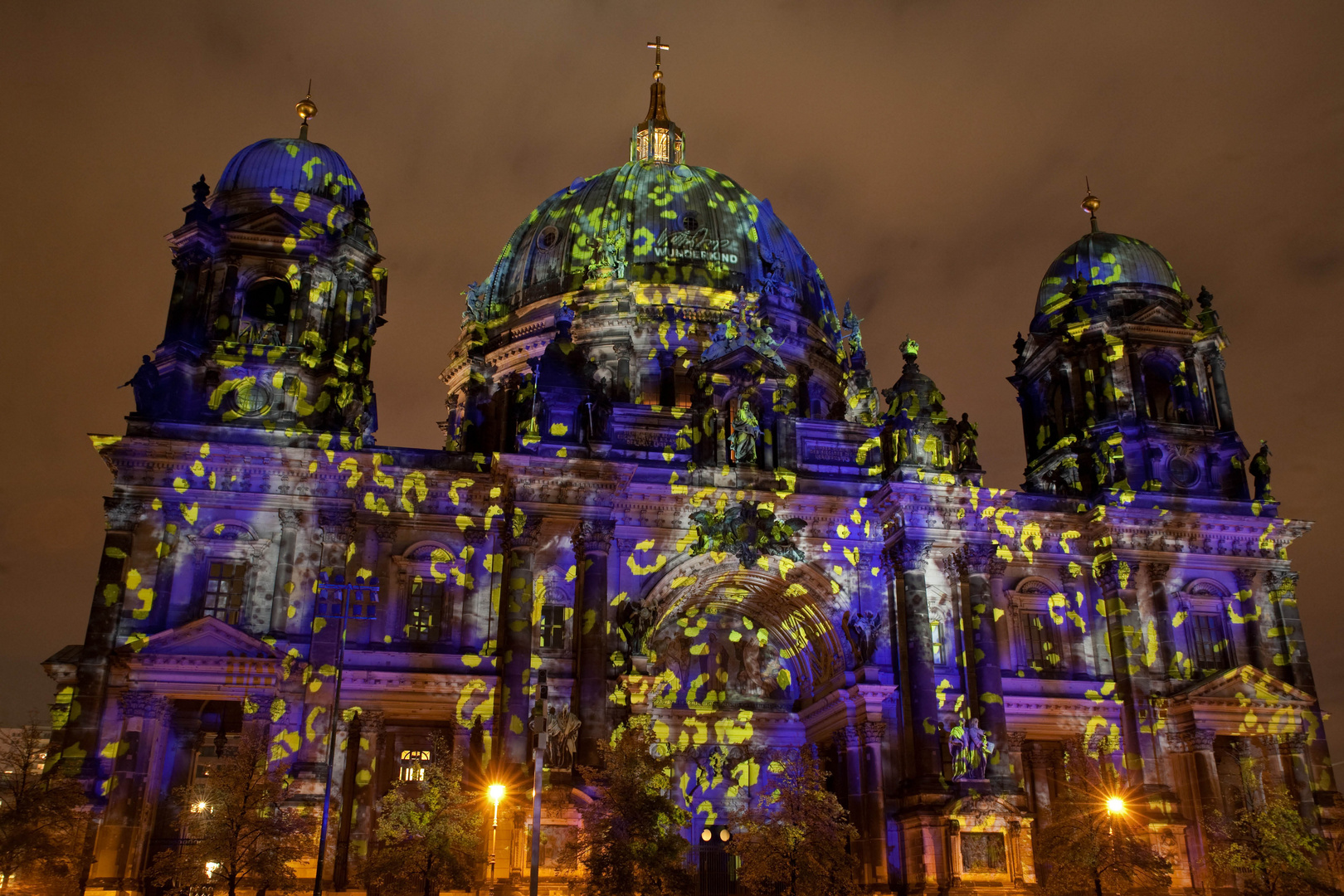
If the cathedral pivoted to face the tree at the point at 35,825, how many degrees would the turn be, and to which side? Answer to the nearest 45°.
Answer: approximately 45° to its right

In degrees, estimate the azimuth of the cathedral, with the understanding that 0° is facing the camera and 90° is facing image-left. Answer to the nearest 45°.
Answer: approximately 0°

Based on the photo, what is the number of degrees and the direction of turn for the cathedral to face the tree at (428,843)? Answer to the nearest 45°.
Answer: approximately 45° to its right

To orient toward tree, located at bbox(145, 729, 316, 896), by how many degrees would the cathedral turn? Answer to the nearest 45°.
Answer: approximately 45° to its right
